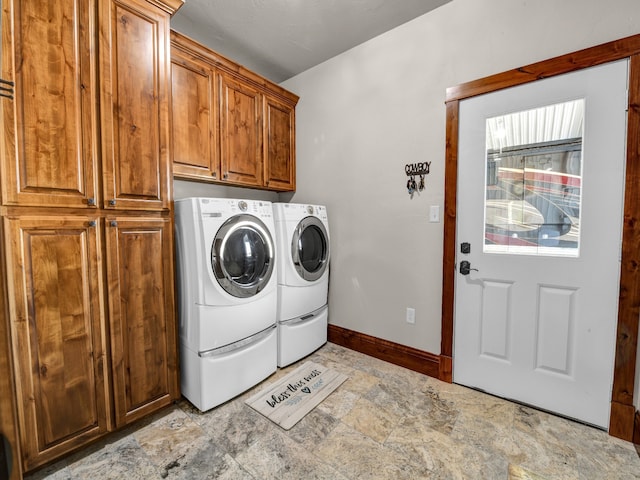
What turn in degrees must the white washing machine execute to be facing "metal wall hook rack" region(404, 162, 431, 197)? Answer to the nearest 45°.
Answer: approximately 45° to its left

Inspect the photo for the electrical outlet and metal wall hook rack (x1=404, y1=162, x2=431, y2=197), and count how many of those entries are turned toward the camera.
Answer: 2

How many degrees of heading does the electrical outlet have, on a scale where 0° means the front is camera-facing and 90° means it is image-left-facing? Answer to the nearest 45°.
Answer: approximately 0°

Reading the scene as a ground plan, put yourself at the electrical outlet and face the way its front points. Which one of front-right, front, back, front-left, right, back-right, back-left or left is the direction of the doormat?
front-right

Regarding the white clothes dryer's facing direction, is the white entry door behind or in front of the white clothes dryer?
in front

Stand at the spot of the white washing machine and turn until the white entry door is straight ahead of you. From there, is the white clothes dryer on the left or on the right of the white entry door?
left

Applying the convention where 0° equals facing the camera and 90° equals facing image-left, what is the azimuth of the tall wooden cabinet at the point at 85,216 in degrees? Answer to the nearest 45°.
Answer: approximately 315°

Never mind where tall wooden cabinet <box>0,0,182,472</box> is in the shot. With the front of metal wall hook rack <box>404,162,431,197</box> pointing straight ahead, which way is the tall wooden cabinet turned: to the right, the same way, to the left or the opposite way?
to the left

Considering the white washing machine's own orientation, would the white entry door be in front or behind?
in front

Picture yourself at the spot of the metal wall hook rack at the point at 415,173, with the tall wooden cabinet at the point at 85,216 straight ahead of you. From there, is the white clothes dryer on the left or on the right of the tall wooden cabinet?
right
